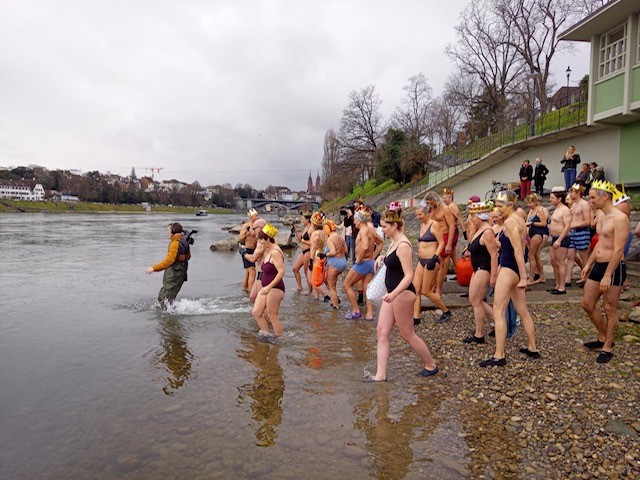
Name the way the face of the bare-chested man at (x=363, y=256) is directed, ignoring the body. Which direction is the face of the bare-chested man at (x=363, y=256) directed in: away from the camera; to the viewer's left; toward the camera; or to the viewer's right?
to the viewer's left

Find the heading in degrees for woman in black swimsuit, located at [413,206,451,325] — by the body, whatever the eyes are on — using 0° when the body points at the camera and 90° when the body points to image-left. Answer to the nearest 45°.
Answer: approximately 45°

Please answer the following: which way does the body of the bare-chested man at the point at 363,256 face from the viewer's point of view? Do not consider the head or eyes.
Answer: to the viewer's left

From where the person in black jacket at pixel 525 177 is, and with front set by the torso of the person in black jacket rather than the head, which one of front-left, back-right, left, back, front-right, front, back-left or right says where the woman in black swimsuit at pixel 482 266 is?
front-left

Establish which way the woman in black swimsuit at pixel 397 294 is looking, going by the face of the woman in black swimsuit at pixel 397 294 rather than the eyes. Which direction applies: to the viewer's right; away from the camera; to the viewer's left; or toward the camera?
to the viewer's left

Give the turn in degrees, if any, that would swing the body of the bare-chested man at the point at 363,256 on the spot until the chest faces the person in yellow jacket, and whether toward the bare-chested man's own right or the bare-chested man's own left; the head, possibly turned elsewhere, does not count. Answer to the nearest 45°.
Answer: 0° — they already face them

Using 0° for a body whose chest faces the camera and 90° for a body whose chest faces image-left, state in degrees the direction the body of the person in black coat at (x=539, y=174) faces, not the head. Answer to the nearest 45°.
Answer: approximately 45°

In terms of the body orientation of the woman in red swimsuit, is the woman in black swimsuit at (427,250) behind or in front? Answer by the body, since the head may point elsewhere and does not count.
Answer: behind

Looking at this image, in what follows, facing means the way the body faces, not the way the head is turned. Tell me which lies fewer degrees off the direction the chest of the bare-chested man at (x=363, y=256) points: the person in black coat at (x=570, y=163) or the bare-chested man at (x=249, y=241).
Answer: the bare-chested man

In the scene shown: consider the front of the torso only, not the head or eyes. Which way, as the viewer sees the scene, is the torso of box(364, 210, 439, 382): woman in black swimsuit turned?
to the viewer's left
